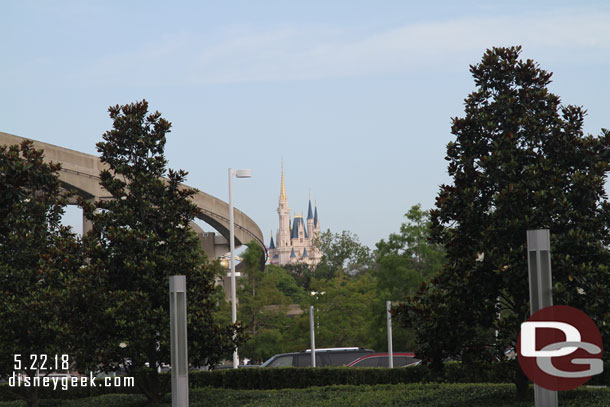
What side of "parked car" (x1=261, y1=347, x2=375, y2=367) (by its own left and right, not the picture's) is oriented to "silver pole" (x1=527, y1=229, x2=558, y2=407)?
left

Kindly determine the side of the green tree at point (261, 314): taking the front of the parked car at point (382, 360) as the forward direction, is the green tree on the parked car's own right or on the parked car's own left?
on the parked car's own right

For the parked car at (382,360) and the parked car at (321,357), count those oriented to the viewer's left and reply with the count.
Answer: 2

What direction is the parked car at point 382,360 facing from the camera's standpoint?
to the viewer's left

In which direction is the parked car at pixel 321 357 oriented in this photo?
to the viewer's left

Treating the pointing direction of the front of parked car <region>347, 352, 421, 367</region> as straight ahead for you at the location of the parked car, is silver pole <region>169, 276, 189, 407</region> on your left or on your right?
on your left

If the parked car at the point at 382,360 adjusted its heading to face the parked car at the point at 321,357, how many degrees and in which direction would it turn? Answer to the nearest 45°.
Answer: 0° — it already faces it

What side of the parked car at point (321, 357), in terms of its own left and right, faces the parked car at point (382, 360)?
back
